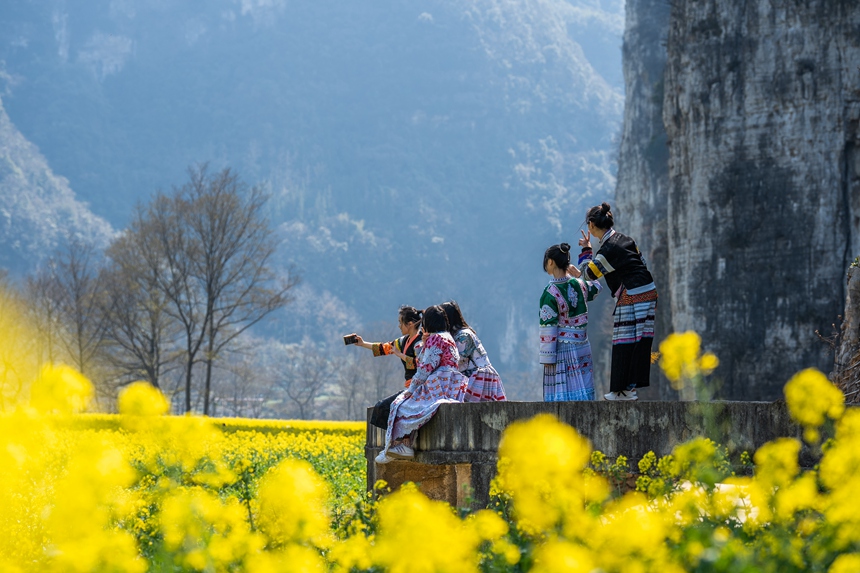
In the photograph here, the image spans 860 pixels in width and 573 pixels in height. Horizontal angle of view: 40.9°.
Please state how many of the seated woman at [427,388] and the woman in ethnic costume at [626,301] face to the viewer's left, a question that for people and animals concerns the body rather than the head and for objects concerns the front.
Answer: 2

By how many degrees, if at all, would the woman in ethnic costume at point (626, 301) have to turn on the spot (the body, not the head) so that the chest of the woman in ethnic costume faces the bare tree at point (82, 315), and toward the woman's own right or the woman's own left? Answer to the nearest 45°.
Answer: approximately 45° to the woman's own right

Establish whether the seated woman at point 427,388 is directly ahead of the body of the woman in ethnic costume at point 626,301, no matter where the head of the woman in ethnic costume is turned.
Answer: yes

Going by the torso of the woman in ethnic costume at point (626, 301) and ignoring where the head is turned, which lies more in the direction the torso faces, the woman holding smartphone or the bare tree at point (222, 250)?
the woman holding smartphone

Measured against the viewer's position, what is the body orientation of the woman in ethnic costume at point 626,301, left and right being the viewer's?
facing to the left of the viewer

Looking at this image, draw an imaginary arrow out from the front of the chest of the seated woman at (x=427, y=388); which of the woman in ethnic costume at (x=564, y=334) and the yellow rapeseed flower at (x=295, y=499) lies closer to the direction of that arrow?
the yellow rapeseed flower

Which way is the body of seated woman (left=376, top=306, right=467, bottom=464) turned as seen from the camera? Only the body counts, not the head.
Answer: to the viewer's left

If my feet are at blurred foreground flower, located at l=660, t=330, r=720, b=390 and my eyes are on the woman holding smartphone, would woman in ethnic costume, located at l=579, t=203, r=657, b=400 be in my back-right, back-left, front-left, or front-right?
front-right

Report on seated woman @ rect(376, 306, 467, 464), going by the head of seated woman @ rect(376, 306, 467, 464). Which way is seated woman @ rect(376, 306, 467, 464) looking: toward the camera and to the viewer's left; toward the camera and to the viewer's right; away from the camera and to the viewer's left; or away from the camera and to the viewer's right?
away from the camera and to the viewer's left

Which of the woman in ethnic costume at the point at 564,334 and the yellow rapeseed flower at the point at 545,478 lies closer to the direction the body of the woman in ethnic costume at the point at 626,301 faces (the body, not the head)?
the woman in ethnic costume

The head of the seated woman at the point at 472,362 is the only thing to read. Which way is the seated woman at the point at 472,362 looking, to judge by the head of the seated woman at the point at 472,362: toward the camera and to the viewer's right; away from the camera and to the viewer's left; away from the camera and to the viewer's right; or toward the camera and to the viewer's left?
away from the camera and to the viewer's left

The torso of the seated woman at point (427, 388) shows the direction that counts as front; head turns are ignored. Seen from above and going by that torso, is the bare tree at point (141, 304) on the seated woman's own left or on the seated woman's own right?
on the seated woman's own right

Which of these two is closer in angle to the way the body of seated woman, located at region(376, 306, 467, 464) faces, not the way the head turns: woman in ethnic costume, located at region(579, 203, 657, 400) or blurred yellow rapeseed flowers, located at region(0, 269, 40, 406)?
the blurred yellow rapeseed flowers
